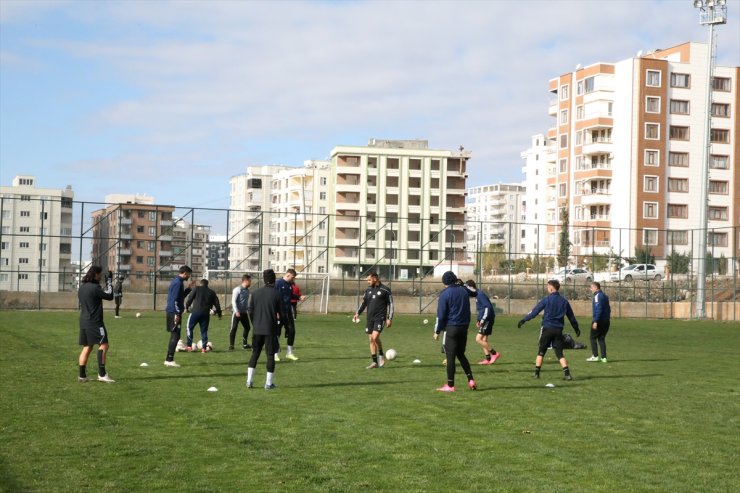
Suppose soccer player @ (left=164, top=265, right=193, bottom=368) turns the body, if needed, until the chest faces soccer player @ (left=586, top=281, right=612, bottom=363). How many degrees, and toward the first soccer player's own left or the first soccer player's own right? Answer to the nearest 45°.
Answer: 0° — they already face them

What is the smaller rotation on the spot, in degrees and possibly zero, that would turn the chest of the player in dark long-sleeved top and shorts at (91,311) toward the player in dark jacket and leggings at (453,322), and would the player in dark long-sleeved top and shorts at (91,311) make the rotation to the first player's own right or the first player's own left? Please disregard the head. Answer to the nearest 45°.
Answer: approximately 45° to the first player's own right

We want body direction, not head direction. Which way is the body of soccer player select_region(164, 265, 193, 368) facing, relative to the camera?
to the viewer's right

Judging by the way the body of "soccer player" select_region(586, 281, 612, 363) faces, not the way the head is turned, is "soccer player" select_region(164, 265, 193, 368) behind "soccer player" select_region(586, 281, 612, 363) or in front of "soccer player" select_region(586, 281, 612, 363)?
in front

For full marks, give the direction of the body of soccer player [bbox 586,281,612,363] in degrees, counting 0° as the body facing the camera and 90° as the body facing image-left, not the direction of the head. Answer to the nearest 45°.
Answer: approximately 90°

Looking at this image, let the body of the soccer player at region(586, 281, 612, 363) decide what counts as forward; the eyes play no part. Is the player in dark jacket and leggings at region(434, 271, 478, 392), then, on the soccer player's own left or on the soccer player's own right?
on the soccer player's own left

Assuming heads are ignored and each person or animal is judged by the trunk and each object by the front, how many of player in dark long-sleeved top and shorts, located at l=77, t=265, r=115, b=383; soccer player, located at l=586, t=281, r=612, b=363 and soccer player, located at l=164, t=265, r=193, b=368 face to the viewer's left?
1

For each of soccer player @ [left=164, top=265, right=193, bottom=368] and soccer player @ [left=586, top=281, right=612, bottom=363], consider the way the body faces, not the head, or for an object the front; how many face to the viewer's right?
1

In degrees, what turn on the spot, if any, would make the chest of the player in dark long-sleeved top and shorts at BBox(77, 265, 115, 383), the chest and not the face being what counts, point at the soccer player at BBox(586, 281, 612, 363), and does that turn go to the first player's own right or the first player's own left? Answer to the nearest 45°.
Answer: approximately 45° to the first player's own right

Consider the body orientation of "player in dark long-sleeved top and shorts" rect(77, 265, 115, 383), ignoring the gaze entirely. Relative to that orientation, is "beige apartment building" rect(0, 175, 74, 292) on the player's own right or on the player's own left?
on the player's own left

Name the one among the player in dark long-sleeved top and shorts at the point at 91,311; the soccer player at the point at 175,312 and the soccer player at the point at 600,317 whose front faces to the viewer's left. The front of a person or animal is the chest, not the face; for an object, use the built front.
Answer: the soccer player at the point at 600,317

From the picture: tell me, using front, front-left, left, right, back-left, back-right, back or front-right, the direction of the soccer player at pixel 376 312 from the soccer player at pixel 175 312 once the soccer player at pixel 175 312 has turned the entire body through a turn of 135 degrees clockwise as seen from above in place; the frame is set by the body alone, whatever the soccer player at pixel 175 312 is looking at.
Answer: back-left

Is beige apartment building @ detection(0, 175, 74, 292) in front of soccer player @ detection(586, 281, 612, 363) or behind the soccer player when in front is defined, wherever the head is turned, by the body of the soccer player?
in front

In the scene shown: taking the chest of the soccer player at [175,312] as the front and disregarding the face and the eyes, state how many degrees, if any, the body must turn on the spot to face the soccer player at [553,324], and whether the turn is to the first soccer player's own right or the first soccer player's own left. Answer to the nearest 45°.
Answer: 0° — they already face them

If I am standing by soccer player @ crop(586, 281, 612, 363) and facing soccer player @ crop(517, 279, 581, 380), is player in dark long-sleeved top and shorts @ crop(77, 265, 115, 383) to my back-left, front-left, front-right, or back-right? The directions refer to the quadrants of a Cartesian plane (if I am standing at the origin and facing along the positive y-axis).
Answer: front-right

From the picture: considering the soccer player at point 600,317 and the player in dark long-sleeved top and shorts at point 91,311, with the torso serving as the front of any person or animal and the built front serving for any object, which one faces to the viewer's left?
the soccer player

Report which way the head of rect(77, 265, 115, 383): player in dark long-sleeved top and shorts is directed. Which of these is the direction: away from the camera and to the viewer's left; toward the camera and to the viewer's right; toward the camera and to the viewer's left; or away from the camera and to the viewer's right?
away from the camera and to the viewer's right

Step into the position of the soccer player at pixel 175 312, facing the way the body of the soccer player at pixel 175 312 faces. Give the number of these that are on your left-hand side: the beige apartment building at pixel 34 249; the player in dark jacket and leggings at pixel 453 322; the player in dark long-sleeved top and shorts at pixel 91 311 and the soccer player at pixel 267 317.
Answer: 1

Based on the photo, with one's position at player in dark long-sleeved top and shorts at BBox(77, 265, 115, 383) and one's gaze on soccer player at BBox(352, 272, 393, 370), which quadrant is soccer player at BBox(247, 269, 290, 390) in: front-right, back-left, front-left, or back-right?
front-right

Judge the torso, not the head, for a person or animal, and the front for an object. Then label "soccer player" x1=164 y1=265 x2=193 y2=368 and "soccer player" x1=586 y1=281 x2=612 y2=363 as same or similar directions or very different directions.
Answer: very different directions
